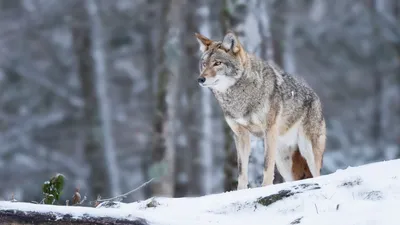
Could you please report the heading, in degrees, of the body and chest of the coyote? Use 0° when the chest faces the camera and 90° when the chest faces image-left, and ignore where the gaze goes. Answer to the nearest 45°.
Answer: approximately 45°

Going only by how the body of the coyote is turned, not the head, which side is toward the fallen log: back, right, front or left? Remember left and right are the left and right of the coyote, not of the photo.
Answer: front

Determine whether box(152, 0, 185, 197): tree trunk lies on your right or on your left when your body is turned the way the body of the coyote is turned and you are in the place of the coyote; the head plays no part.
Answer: on your right

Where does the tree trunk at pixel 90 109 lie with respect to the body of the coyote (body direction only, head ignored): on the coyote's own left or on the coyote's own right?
on the coyote's own right

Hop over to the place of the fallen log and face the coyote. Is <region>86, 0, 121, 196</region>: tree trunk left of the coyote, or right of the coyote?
left

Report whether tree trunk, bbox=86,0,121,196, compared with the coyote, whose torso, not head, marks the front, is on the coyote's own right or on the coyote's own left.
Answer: on the coyote's own right
